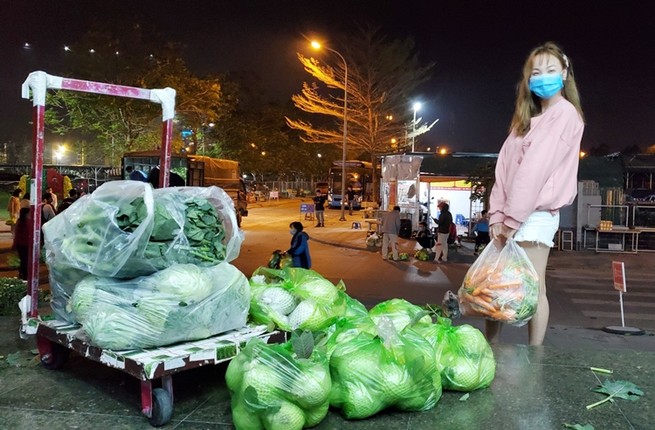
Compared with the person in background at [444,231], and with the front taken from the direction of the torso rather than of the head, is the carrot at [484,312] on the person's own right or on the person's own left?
on the person's own left

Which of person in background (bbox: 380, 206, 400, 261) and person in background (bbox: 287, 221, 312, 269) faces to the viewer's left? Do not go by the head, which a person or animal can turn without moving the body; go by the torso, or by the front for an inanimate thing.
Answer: person in background (bbox: 287, 221, 312, 269)

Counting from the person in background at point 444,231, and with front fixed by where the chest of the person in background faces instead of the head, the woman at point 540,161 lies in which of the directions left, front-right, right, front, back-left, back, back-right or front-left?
left

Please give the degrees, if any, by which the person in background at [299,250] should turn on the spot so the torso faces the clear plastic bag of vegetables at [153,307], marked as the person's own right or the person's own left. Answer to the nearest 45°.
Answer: approximately 90° to the person's own left

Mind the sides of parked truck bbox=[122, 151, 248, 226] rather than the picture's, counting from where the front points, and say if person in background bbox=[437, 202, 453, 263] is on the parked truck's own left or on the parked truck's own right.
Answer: on the parked truck's own left

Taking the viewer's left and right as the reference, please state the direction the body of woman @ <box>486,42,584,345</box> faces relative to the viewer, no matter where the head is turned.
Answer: facing the viewer and to the left of the viewer
